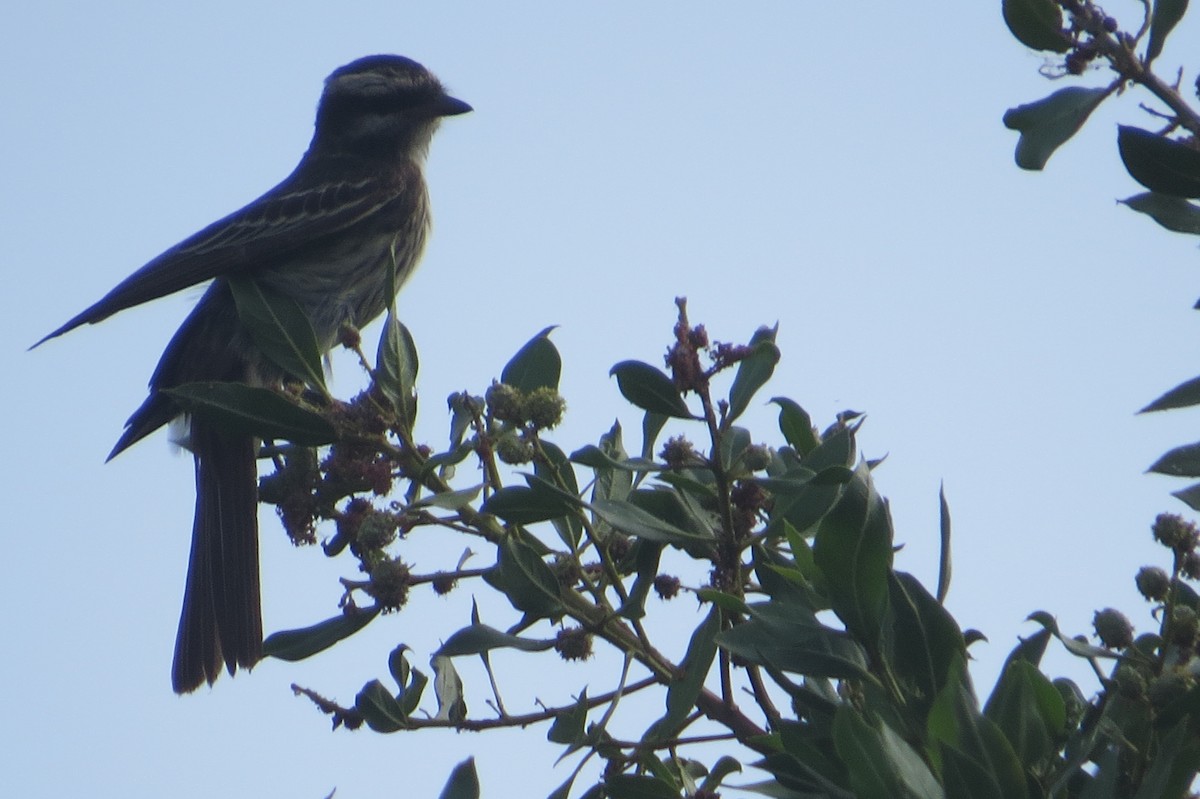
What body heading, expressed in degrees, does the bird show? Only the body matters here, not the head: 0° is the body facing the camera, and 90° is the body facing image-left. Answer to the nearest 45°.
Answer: approximately 270°

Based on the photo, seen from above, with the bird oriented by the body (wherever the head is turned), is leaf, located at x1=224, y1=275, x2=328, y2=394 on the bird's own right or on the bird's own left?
on the bird's own right
